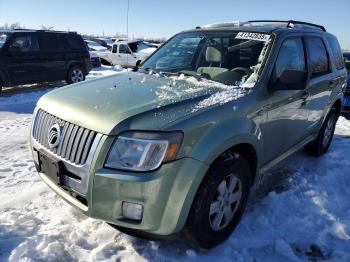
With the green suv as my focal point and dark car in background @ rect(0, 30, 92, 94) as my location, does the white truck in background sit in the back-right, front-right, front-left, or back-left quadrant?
back-left

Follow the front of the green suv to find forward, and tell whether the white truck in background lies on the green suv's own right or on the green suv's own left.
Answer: on the green suv's own right

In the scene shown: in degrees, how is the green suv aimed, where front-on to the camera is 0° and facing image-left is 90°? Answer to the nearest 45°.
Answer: approximately 45°

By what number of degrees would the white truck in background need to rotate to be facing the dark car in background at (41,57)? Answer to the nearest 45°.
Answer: approximately 45° to its right
